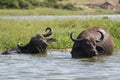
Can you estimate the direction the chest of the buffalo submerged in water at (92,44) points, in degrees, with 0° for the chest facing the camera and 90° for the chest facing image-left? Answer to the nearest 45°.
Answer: approximately 45°

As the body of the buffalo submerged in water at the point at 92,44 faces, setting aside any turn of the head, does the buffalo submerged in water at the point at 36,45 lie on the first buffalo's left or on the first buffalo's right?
on the first buffalo's right
